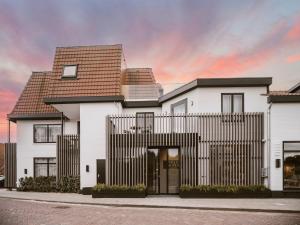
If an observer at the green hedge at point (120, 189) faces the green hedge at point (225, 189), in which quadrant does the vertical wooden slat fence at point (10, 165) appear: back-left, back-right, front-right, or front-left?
back-left

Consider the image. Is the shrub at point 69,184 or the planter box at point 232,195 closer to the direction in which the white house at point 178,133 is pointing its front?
the planter box

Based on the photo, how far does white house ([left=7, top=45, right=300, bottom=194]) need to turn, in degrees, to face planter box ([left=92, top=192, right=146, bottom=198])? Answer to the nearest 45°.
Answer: approximately 45° to its right

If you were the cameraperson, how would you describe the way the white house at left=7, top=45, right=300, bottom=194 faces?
facing the viewer

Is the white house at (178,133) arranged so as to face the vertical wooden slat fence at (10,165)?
no

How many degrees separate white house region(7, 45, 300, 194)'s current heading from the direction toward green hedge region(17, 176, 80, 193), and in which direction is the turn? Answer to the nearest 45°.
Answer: approximately 45° to its right
